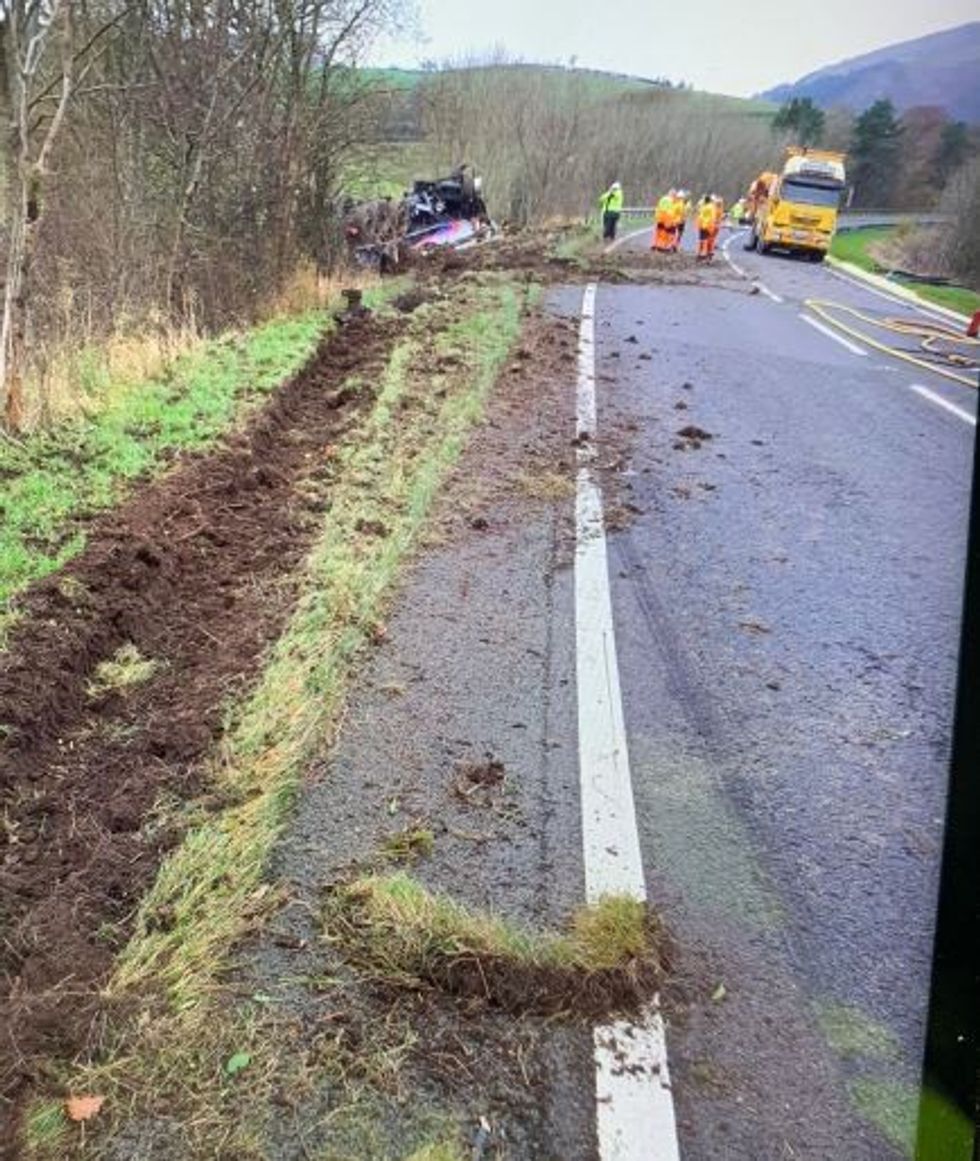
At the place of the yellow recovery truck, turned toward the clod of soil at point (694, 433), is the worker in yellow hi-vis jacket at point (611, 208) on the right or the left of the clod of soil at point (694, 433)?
right

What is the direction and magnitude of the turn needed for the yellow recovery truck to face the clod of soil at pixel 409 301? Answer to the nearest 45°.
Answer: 0° — it already faces it

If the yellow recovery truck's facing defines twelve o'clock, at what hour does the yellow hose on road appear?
The yellow hose on road is roughly at 12 o'clock from the yellow recovery truck.

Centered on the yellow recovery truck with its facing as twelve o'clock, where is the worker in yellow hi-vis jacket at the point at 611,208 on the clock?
The worker in yellow hi-vis jacket is roughly at 2 o'clock from the yellow recovery truck.

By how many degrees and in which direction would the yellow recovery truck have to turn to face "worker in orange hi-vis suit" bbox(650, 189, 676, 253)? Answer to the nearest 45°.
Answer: approximately 45° to its right

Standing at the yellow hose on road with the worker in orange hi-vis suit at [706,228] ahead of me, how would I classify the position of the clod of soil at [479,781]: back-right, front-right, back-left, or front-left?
back-left

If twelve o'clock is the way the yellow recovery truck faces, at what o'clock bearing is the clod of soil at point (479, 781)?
The clod of soil is roughly at 12 o'clock from the yellow recovery truck.

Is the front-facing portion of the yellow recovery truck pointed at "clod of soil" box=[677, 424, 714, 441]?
yes

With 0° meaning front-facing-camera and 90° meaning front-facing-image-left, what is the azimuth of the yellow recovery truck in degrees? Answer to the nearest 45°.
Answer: approximately 0°

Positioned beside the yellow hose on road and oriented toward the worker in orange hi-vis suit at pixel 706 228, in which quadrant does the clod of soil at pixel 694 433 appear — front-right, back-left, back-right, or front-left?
back-left
